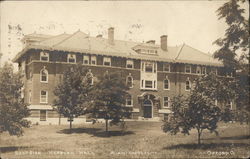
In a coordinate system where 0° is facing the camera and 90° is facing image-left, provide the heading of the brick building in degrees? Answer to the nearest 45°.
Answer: approximately 315°
